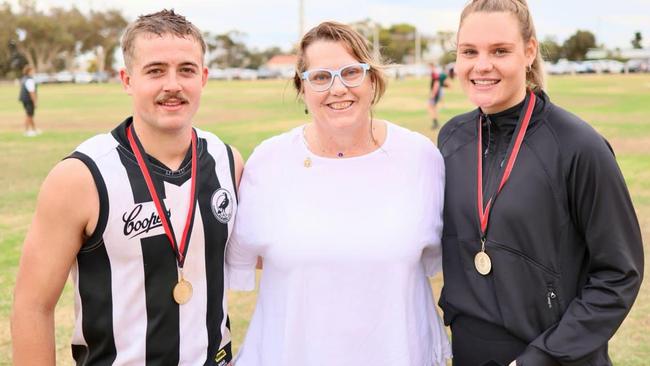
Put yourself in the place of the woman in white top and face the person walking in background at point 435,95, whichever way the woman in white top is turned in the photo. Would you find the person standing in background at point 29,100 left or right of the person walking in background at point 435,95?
left

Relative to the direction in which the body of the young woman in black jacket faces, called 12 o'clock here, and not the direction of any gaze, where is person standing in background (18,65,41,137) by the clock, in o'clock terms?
The person standing in background is roughly at 3 o'clock from the young woman in black jacket.

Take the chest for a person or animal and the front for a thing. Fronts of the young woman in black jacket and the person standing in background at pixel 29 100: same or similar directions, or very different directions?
very different directions

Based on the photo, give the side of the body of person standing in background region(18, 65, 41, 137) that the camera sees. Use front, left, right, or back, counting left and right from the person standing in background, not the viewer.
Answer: right

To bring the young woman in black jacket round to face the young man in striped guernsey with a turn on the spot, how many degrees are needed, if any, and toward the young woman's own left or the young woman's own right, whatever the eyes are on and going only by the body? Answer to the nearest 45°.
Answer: approximately 45° to the young woman's own right

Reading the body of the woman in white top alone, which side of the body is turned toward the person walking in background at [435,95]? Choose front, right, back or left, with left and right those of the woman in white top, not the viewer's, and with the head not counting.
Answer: back

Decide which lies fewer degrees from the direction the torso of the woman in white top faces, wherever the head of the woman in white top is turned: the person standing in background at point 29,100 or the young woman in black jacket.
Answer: the young woman in black jacket

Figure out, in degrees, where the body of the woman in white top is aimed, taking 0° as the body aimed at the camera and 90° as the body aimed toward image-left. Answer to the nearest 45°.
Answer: approximately 0°
